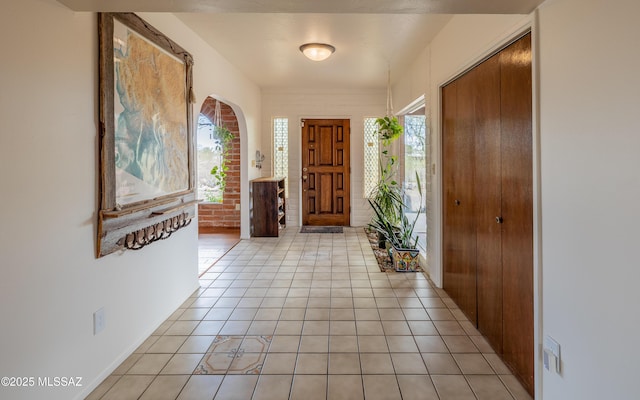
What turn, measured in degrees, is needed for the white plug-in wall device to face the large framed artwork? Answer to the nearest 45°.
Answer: approximately 45° to its right

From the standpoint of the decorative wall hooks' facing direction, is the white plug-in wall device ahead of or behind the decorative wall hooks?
ahead

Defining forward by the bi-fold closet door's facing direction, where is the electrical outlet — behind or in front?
in front

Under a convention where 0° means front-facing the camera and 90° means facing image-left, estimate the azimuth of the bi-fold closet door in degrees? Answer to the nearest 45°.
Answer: approximately 45°

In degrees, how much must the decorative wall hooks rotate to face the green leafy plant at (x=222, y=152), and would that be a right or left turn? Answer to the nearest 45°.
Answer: approximately 135° to its left

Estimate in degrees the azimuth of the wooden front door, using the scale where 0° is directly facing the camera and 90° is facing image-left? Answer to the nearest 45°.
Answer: approximately 0°

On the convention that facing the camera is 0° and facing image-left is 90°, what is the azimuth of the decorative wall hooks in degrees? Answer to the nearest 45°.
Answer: approximately 315°

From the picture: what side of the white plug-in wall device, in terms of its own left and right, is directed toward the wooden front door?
right

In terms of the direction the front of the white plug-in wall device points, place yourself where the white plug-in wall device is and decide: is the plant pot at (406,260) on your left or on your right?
on your right

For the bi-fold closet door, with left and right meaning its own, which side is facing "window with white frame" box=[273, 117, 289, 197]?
right
